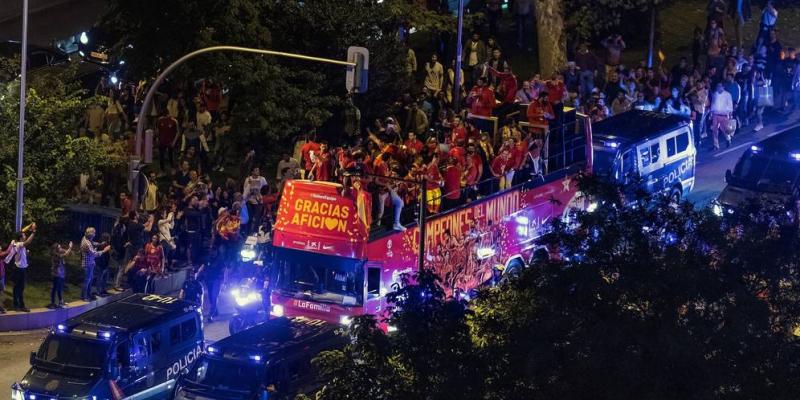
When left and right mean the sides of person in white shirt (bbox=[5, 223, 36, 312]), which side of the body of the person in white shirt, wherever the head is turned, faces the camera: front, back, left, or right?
right

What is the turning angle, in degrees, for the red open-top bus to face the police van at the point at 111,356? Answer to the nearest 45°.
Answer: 0° — it already faces it

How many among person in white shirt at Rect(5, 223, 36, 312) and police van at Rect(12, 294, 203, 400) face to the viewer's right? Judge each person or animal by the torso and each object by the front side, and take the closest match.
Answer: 1

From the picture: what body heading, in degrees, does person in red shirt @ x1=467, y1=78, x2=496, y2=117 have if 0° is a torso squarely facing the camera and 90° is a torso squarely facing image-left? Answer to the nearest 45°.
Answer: approximately 45°

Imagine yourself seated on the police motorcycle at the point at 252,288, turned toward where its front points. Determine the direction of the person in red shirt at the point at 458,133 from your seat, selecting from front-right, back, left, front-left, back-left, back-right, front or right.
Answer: back

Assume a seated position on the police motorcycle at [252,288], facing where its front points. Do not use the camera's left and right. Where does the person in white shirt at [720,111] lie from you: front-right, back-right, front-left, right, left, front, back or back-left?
back

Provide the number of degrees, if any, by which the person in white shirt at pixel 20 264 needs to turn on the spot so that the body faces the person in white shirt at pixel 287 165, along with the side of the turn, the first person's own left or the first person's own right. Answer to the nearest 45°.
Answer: approximately 45° to the first person's own left

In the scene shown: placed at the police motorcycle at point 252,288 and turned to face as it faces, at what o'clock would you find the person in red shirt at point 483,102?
The person in red shirt is roughly at 6 o'clock from the police motorcycle.

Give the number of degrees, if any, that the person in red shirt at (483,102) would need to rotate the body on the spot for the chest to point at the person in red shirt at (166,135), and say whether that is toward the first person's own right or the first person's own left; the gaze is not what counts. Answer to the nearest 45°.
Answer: approximately 90° to the first person's own right

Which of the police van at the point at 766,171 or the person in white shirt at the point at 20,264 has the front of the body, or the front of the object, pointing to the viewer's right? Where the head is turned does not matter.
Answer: the person in white shirt

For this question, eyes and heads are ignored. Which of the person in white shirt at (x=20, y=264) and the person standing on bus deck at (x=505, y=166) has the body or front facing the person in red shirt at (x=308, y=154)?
the person in white shirt

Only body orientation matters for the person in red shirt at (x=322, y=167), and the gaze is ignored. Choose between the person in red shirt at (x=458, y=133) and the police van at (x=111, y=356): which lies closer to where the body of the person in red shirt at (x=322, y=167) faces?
the police van
